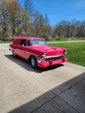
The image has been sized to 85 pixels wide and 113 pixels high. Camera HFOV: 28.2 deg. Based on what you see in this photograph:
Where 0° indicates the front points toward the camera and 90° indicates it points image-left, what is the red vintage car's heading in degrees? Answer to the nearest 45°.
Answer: approximately 315°
